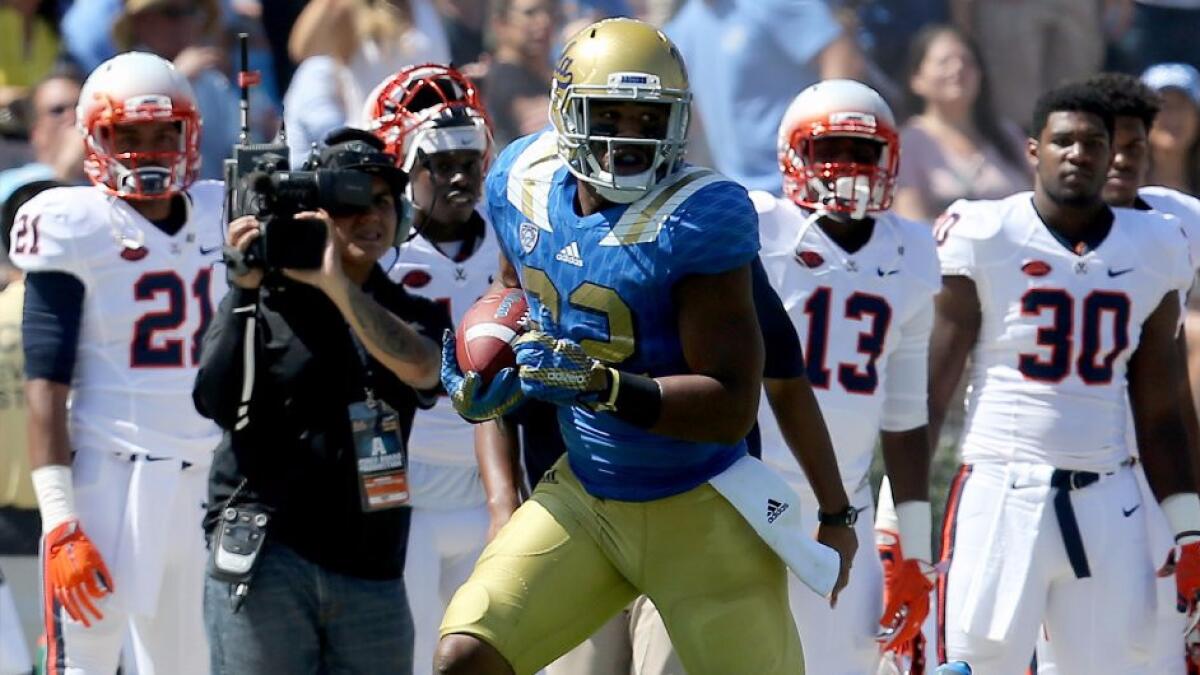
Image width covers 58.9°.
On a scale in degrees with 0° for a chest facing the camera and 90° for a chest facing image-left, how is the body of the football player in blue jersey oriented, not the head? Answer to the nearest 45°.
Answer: approximately 45°

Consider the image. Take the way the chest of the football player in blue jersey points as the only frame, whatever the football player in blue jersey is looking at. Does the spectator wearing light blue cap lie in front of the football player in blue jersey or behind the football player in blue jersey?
behind

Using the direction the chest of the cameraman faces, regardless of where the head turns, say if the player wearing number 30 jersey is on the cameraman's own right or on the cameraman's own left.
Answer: on the cameraman's own left

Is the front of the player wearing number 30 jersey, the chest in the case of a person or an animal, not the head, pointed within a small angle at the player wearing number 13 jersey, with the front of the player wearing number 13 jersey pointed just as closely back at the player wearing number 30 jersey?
no

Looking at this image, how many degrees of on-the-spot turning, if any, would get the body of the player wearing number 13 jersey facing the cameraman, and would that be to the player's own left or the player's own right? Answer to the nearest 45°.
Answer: approximately 45° to the player's own right

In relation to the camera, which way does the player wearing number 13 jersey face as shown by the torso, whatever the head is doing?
toward the camera

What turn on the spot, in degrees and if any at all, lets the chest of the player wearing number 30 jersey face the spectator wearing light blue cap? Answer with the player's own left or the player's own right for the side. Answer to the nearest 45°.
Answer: approximately 180°

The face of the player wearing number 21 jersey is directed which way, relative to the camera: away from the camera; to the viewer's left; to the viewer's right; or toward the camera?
toward the camera

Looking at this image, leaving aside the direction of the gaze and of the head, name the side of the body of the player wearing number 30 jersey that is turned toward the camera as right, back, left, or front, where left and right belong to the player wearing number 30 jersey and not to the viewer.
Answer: front

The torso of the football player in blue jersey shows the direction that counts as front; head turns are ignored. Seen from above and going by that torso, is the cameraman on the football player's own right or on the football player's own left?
on the football player's own right

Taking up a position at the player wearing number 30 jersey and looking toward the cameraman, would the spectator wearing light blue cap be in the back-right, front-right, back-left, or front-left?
back-right

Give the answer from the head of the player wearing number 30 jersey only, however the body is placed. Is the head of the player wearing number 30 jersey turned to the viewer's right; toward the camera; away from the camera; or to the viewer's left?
toward the camera

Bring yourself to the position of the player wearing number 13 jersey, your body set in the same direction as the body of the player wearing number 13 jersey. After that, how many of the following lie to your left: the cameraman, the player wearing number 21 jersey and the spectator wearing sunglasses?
0

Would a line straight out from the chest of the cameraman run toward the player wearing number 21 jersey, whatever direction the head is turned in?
no
